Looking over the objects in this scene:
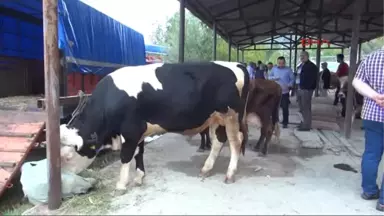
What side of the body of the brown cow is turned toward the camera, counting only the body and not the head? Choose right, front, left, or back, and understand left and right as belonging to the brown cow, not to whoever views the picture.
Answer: left

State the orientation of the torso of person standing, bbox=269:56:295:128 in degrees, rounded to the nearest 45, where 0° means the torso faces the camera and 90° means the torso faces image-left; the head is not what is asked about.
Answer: approximately 0°

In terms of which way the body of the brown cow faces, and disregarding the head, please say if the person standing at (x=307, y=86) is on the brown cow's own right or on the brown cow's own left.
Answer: on the brown cow's own right

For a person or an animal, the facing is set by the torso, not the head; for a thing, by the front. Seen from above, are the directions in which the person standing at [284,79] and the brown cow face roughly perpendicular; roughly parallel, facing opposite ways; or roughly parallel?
roughly perpendicular

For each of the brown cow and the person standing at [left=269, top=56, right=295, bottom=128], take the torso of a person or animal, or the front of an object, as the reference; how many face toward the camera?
1

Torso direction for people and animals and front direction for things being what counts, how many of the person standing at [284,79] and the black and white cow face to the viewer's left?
1

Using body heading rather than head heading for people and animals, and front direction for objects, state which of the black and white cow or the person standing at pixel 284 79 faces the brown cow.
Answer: the person standing

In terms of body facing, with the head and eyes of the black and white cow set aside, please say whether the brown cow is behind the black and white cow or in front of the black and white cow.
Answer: behind

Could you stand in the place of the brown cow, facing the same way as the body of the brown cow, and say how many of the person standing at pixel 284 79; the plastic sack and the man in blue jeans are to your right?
1

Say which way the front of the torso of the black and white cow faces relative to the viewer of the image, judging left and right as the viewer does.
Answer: facing to the left of the viewer
